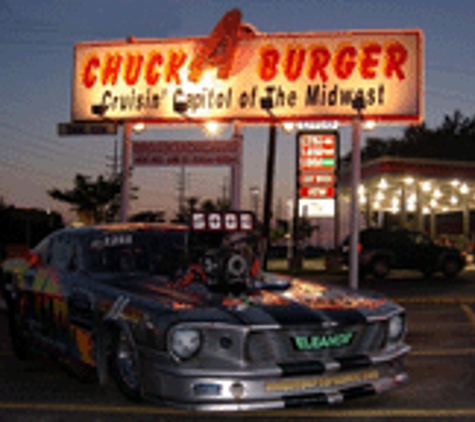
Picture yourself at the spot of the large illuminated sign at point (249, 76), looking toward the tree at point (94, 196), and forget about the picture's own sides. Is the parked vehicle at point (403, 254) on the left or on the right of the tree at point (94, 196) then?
right

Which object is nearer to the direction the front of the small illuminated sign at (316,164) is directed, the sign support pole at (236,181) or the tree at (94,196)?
the sign support pole

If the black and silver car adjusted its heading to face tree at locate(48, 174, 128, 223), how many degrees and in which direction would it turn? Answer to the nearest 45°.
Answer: approximately 135° to its left

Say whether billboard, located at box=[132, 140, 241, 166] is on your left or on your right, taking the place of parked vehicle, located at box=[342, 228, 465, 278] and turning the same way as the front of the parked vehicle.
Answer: on your right

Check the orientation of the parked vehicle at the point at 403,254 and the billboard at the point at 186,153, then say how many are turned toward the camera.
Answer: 1

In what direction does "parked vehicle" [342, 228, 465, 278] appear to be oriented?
to the viewer's right

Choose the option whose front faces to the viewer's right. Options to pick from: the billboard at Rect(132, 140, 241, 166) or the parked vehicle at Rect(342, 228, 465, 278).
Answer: the parked vehicle

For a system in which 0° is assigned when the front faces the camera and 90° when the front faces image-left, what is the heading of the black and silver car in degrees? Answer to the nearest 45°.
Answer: approximately 315°

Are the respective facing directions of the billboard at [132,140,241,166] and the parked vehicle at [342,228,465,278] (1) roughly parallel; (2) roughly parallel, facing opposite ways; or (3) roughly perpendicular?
roughly perpendicular

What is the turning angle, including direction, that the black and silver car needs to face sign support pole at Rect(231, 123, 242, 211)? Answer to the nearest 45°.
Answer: approximately 135° to its left

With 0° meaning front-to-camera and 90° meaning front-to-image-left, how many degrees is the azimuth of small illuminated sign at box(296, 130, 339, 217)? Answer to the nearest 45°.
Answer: approximately 0°

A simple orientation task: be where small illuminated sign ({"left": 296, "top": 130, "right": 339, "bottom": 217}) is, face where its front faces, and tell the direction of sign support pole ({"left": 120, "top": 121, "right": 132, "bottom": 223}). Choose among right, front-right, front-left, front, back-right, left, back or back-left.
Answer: front-right

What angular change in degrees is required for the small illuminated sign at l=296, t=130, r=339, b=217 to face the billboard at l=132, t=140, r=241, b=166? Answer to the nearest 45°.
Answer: approximately 45° to its right

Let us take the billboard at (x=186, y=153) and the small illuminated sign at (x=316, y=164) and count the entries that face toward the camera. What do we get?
2
